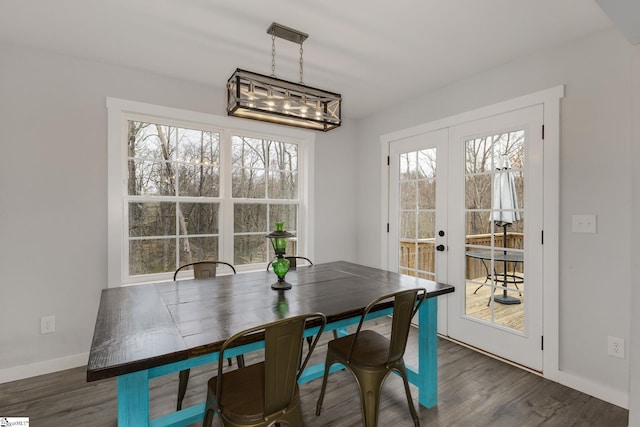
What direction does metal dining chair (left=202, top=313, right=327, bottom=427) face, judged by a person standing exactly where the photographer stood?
facing away from the viewer and to the left of the viewer

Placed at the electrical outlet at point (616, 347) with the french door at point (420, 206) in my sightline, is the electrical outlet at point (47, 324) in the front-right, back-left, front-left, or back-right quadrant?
front-left

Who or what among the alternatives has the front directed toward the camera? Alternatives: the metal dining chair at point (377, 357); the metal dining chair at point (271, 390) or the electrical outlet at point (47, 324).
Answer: the electrical outlet

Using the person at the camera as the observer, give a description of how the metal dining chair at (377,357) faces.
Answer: facing away from the viewer and to the left of the viewer

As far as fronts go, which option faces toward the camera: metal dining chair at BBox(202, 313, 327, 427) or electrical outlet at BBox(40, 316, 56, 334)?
the electrical outlet

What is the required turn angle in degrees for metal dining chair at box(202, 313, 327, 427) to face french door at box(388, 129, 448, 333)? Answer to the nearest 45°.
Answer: approximately 90° to its right

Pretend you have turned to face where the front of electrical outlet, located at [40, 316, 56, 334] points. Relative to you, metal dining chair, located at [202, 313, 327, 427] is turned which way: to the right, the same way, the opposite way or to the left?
the opposite way

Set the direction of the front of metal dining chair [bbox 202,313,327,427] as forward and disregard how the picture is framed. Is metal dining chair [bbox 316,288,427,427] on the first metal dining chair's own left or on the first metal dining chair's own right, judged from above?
on the first metal dining chair's own right

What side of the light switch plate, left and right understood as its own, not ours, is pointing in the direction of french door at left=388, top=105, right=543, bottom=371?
right

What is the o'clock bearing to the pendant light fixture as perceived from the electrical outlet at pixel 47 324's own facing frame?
The pendant light fixture is roughly at 11 o'clock from the electrical outlet.

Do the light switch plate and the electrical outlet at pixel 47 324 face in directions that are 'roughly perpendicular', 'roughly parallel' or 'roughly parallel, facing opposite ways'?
roughly perpendicular

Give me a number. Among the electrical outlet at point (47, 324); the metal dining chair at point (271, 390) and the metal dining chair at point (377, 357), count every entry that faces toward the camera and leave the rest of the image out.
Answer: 1

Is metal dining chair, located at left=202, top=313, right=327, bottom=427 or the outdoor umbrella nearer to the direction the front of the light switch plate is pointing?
the metal dining chair

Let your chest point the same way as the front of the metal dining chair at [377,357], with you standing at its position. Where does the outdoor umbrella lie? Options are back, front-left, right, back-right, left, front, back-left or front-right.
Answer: right

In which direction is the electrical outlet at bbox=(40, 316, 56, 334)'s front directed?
toward the camera

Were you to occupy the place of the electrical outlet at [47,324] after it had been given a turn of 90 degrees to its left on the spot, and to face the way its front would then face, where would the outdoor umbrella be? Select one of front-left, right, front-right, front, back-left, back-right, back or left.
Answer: front-right
